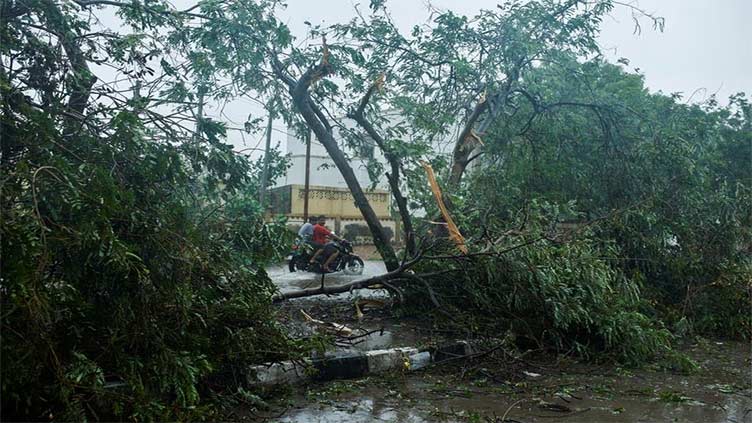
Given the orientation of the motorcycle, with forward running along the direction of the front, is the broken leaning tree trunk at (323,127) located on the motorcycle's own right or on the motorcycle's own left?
on the motorcycle's own right

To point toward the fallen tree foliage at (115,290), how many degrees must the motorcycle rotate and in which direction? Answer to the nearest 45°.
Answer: approximately 90° to its right

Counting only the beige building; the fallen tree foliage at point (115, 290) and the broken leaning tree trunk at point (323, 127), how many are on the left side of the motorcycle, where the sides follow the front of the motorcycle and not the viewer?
1

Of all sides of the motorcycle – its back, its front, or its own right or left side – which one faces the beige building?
left

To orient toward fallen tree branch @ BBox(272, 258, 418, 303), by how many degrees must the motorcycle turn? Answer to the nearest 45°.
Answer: approximately 90° to its right

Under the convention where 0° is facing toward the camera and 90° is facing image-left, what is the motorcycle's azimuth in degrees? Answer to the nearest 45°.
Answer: approximately 270°

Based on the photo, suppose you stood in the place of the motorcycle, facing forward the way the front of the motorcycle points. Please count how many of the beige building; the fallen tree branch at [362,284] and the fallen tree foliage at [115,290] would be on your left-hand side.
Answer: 1
